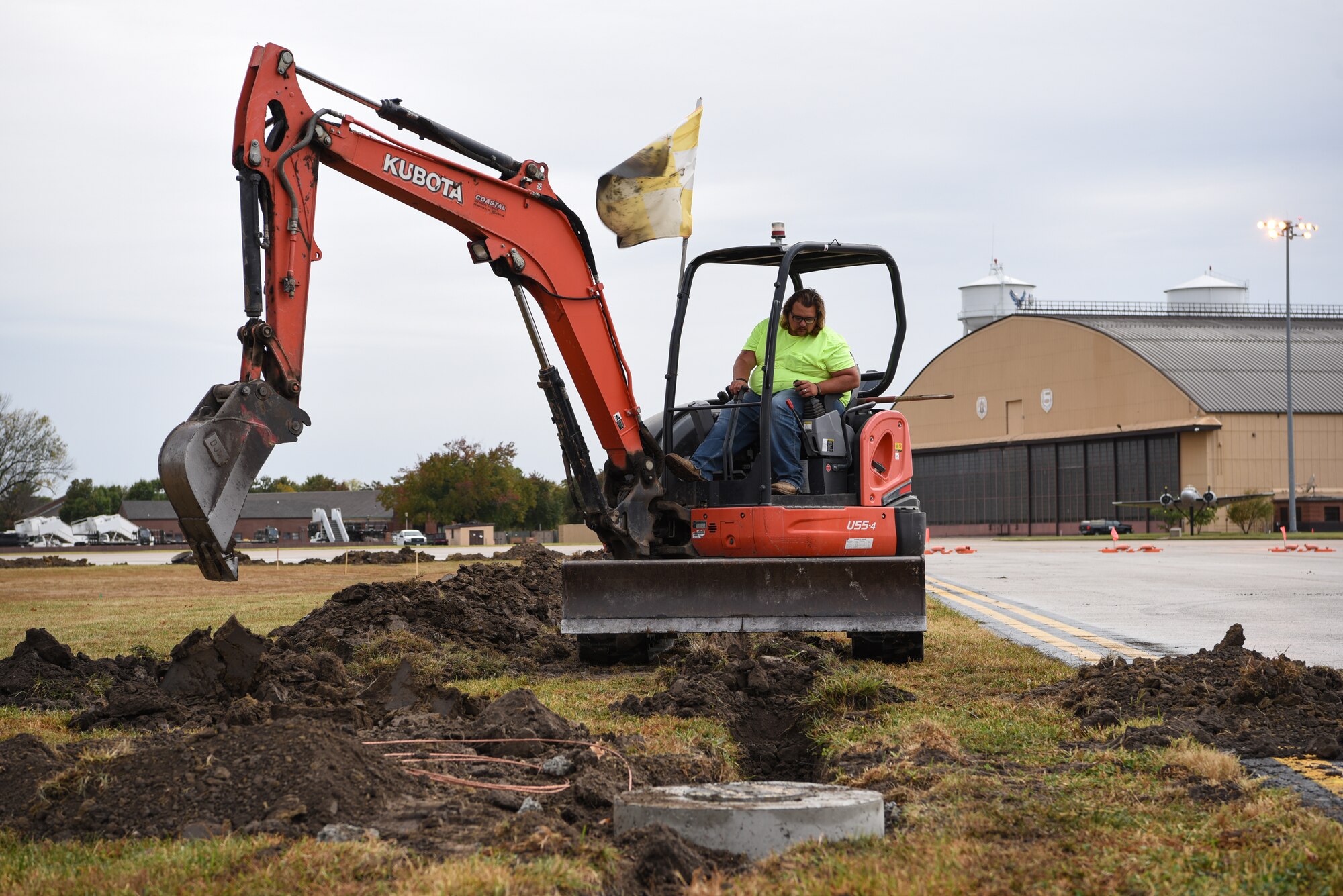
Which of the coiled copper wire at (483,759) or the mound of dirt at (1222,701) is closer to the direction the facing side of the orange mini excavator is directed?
the coiled copper wire

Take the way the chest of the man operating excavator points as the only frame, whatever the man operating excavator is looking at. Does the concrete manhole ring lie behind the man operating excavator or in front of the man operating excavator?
in front

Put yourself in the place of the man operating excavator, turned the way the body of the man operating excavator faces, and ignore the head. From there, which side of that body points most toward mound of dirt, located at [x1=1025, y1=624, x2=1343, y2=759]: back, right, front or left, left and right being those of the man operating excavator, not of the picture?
left

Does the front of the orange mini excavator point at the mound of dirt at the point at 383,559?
no

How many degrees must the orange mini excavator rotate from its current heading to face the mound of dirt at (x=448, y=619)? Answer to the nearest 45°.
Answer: approximately 45° to its right

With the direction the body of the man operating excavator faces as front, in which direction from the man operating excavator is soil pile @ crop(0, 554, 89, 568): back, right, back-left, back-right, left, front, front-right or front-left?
right

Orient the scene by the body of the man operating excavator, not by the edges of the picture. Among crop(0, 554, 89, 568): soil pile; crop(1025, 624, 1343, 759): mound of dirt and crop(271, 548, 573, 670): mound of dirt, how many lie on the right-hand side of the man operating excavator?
2

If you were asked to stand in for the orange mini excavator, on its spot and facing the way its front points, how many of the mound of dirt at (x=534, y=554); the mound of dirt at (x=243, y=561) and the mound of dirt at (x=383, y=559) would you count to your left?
0

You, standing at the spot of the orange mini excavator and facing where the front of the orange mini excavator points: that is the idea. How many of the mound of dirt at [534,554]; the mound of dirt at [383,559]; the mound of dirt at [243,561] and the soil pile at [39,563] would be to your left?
0

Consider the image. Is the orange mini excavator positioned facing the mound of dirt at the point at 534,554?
no
